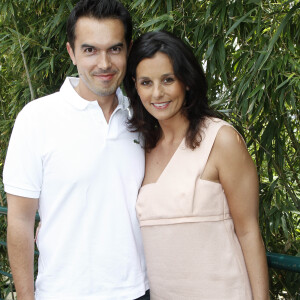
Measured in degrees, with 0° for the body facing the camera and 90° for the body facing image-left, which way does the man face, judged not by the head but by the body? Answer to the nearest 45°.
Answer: approximately 315°

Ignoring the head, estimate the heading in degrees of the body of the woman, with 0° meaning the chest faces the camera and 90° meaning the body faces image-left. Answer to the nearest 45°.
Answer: approximately 45°
